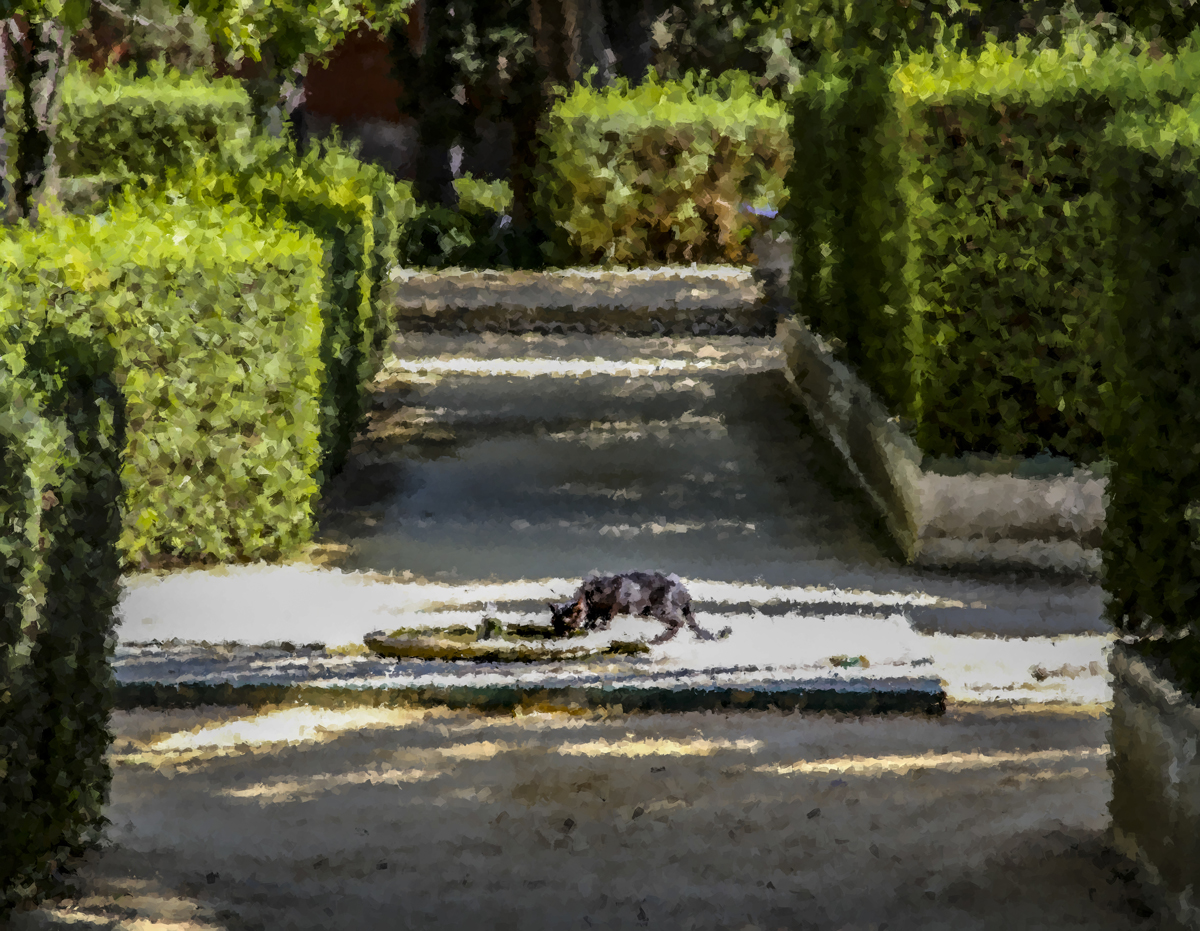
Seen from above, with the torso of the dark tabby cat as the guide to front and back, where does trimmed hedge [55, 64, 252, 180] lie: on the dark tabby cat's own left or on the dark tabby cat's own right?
on the dark tabby cat's own right

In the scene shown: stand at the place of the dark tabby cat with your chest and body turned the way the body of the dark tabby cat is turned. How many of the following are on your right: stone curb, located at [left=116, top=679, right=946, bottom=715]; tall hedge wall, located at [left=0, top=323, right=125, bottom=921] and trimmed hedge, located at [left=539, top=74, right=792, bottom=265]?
1

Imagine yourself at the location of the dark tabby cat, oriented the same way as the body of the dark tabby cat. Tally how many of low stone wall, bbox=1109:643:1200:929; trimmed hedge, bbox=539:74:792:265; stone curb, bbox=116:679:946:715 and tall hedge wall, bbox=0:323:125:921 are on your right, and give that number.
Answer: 1

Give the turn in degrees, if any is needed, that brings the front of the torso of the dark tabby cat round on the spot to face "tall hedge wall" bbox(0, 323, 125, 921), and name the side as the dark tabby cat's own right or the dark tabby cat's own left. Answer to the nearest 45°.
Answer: approximately 45° to the dark tabby cat's own left

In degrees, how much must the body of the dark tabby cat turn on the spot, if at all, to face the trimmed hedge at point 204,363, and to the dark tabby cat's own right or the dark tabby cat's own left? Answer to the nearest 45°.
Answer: approximately 45° to the dark tabby cat's own right

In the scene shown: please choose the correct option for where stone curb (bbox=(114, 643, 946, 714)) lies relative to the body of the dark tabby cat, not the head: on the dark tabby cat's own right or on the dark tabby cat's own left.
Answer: on the dark tabby cat's own left

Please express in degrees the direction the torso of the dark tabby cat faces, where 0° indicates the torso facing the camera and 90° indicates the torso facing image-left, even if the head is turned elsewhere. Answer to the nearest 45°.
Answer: approximately 90°

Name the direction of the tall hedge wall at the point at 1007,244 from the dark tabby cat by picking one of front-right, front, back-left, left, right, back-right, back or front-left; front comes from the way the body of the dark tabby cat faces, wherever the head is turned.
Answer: back-right

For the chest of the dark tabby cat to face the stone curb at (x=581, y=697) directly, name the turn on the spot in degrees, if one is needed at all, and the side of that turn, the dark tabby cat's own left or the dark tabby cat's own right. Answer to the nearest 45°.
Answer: approximately 90° to the dark tabby cat's own left

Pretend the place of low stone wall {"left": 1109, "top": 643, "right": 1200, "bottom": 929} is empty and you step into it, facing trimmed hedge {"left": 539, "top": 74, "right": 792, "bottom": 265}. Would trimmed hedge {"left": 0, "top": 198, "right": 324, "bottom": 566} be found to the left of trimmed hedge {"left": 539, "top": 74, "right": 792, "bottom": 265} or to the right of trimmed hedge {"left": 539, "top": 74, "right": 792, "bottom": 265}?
left
